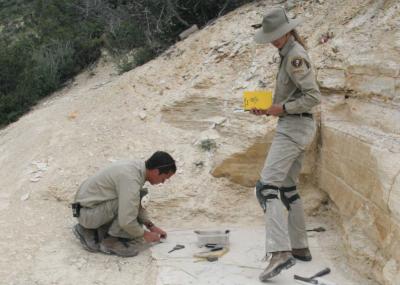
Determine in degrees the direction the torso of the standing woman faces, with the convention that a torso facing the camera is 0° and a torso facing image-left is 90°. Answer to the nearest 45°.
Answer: approximately 90°

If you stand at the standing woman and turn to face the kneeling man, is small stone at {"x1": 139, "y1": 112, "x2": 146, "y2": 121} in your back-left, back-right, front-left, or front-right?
front-right

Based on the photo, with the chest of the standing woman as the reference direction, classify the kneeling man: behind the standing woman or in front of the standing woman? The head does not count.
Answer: in front

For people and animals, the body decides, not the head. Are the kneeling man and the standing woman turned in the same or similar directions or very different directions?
very different directions

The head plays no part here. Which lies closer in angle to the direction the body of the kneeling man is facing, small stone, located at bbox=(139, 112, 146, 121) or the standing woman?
the standing woman

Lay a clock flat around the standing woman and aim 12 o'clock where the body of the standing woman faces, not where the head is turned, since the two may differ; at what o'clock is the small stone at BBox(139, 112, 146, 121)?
The small stone is roughly at 2 o'clock from the standing woman.

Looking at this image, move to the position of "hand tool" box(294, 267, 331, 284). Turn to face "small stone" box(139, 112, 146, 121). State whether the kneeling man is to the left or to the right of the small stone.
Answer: left

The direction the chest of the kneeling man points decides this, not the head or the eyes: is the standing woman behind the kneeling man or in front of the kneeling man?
in front

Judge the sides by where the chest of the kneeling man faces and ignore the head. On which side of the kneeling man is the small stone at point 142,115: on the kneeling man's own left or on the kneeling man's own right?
on the kneeling man's own left

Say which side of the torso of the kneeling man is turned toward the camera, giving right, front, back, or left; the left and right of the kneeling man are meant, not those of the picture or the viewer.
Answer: right

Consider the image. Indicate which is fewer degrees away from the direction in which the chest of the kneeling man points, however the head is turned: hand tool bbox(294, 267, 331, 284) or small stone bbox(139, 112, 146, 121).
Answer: the hand tool
